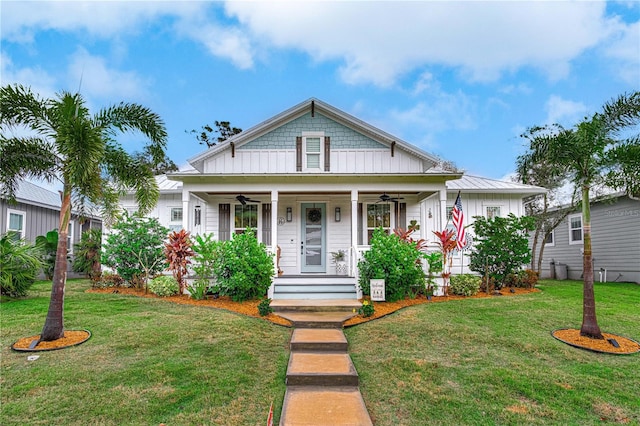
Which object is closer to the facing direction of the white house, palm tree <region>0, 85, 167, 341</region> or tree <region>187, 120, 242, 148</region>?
the palm tree

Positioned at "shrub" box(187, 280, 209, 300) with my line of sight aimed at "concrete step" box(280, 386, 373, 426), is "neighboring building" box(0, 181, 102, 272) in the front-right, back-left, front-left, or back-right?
back-right

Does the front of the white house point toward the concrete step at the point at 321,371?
yes

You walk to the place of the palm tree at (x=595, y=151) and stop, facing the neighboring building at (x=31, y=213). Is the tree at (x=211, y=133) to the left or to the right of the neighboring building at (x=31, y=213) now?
right

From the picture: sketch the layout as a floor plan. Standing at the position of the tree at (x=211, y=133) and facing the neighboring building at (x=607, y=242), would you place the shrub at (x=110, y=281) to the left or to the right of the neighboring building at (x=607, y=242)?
right

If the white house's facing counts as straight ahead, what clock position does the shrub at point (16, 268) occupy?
The shrub is roughly at 2 o'clock from the white house.

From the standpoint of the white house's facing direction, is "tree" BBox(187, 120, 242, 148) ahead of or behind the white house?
behind

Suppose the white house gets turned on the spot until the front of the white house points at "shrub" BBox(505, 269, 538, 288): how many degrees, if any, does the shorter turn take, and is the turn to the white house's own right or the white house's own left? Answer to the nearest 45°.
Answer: approximately 90° to the white house's own left

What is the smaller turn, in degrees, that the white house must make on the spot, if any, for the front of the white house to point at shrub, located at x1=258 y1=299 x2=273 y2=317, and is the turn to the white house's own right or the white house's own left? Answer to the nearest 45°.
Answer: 0° — it already faces it

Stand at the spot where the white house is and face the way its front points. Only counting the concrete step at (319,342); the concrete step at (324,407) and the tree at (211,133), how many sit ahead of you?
2

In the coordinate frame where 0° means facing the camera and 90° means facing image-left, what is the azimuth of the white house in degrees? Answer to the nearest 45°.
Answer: approximately 0°

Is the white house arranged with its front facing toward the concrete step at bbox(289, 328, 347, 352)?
yes

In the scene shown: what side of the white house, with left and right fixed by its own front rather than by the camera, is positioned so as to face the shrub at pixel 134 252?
right
